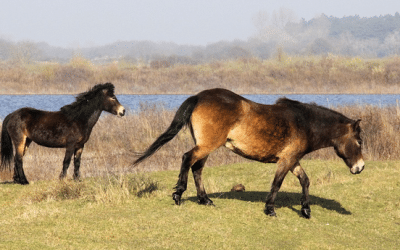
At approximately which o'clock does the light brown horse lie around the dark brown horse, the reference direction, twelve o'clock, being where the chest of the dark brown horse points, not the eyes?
The light brown horse is roughly at 2 o'clock from the dark brown horse.

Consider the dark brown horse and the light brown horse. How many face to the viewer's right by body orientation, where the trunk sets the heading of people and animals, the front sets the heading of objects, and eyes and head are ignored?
2

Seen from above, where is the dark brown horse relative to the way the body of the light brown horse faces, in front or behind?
behind

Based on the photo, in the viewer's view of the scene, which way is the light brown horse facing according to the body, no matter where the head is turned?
to the viewer's right

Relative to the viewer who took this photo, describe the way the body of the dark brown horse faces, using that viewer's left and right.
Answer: facing to the right of the viewer
